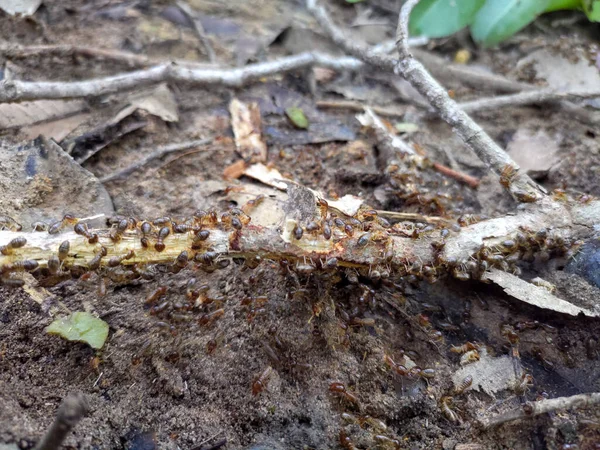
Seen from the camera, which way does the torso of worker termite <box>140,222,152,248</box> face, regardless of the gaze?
toward the camera

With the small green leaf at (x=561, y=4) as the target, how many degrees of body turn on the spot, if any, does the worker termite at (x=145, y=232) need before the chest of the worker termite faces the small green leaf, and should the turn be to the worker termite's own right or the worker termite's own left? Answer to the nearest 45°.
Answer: approximately 135° to the worker termite's own left

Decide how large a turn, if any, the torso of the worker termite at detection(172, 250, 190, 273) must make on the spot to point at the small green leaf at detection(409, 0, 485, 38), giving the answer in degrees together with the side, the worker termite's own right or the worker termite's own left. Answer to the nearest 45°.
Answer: approximately 180°

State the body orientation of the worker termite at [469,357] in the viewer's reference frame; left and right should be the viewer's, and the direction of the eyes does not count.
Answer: facing to the right of the viewer

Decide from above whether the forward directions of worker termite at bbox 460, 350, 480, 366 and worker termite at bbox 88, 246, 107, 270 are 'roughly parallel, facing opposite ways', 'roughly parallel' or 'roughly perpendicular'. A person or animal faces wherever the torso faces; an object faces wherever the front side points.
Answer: roughly perpendicular

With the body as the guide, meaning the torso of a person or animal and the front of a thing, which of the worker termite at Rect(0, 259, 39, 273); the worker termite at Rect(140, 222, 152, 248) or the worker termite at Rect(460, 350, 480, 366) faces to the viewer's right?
the worker termite at Rect(460, 350, 480, 366)
